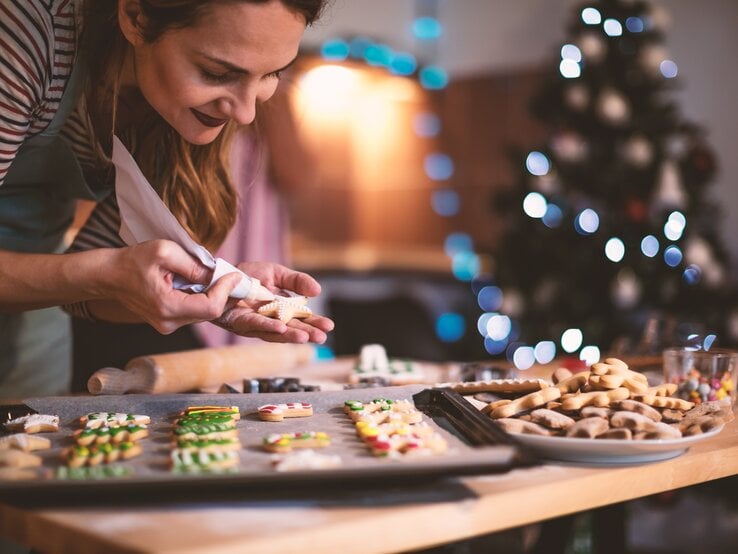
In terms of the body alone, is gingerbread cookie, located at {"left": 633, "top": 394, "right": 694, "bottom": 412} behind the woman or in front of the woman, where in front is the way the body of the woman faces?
in front

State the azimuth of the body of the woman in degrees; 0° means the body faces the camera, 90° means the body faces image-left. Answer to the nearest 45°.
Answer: approximately 315°

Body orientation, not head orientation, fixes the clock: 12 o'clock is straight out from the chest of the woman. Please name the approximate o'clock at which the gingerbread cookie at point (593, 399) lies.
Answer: The gingerbread cookie is roughly at 11 o'clock from the woman.

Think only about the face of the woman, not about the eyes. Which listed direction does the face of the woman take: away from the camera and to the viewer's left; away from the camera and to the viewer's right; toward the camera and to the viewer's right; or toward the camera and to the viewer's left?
toward the camera and to the viewer's right

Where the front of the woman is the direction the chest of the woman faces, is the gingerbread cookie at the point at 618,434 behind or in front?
in front
